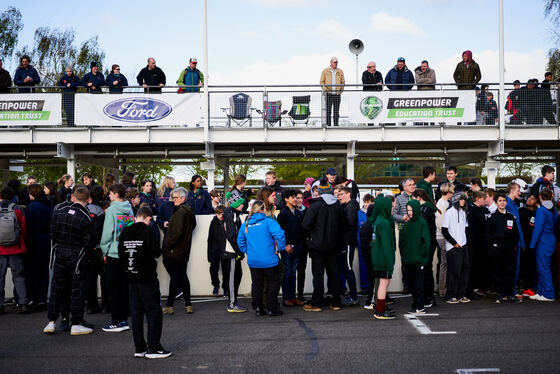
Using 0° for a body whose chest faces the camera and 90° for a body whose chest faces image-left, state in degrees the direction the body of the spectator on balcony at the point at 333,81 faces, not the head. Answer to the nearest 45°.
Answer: approximately 0°

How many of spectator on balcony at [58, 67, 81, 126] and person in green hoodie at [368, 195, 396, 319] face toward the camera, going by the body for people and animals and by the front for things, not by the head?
1

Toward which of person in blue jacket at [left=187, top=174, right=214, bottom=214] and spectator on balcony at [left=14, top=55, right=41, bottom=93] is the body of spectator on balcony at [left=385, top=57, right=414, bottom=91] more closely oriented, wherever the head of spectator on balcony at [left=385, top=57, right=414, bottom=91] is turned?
the person in blue jacket

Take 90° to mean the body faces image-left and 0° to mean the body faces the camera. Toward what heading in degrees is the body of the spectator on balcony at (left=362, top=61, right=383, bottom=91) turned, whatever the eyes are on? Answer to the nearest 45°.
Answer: approximately 0°

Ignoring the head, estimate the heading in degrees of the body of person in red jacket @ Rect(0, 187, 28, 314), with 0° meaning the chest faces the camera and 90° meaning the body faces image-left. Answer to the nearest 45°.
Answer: approximately 180°

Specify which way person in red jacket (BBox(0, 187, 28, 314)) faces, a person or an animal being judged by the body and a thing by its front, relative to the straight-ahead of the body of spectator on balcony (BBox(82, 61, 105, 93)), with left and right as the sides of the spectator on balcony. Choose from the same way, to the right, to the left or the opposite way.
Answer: the opposite way
